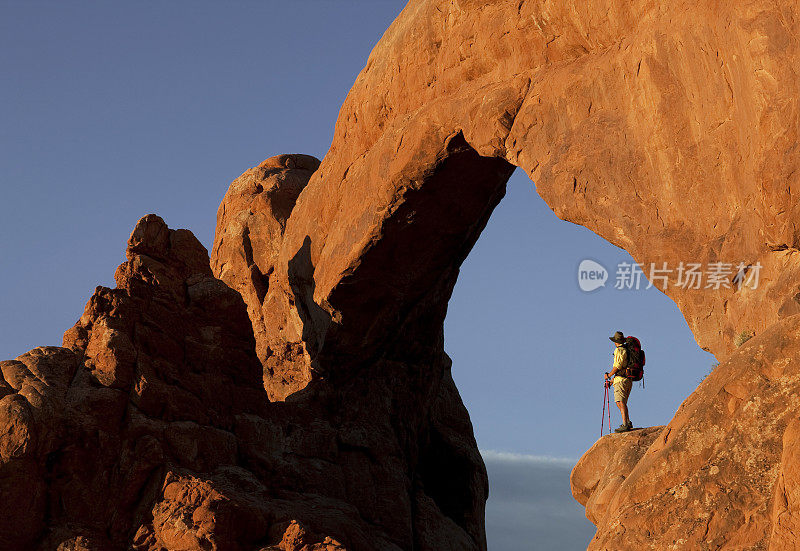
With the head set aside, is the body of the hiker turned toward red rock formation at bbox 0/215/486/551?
yes

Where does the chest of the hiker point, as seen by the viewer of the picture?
to the viewer's left

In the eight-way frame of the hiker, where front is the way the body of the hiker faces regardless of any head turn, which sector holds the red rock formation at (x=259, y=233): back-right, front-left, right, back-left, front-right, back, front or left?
front-right
